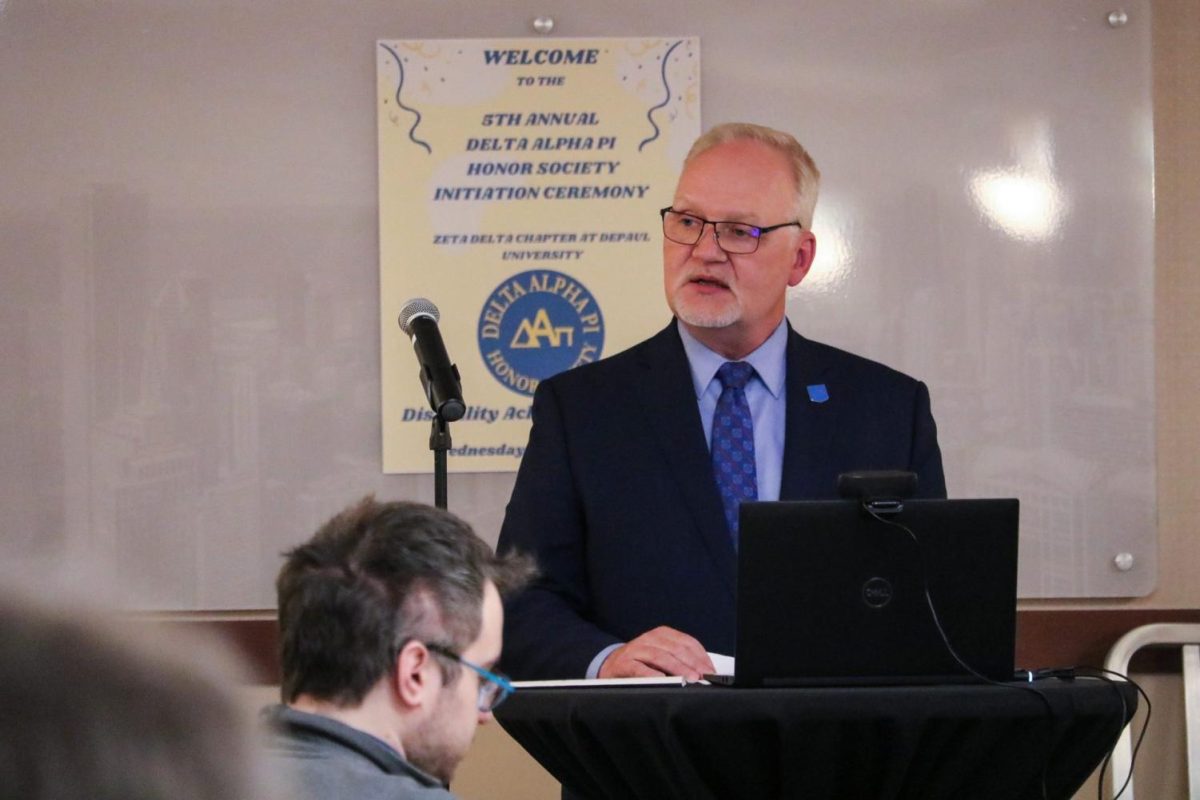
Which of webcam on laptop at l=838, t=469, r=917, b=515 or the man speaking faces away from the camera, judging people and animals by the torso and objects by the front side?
the webcam on laptop

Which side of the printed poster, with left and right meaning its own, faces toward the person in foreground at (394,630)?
front

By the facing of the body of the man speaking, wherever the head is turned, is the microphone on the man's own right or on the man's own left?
on the man's own right

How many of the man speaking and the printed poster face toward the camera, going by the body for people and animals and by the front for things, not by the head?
2

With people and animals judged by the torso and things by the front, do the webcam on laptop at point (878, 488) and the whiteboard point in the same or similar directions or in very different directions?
very different directions

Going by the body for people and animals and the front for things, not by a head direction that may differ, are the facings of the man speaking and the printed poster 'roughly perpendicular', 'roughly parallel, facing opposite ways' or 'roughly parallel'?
roughly parallel

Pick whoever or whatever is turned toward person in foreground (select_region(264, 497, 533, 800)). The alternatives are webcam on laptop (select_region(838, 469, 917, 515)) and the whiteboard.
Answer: the whiteboard

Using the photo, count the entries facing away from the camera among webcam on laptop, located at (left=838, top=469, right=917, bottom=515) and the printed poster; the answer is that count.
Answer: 1

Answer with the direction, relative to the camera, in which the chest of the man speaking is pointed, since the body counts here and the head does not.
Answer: toward the camera

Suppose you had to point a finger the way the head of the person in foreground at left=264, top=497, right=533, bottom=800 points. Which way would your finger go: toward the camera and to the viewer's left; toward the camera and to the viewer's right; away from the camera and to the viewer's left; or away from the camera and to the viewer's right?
away from the camera and to the viewer's right

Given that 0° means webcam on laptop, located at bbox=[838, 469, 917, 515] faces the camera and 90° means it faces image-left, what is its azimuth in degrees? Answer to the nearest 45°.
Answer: approximately 180°

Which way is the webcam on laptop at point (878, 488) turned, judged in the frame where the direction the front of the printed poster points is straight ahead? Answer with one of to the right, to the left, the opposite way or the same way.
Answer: the opposite way

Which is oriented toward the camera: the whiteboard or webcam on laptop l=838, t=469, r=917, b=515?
the whiteboard

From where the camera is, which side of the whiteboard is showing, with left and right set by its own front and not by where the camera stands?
front

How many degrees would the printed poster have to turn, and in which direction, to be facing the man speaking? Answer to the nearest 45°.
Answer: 0° — it already faces them

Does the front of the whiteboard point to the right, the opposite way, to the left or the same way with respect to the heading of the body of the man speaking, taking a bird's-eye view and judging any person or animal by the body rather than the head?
the same way
